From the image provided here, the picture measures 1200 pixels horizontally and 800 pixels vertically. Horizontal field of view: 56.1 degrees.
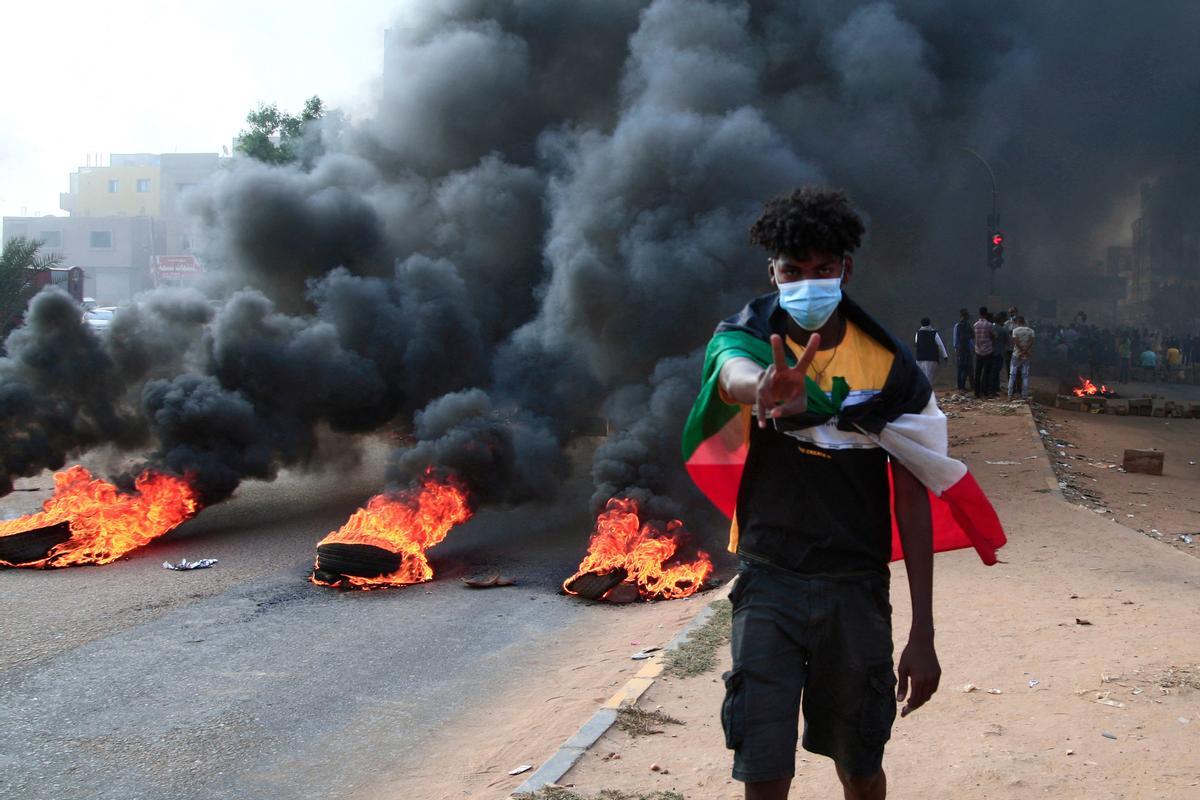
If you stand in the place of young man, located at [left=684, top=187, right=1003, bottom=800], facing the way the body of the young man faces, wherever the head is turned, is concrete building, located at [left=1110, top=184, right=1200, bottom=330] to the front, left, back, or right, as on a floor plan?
back

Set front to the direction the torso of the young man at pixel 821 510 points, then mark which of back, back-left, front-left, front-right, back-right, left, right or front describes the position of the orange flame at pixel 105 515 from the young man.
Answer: back-right

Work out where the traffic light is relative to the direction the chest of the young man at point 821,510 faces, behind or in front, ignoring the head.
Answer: behind

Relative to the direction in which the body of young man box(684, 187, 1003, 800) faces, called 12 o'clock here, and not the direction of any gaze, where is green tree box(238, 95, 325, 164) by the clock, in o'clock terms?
The green tree is roughly at 5 o'clock from the young man.

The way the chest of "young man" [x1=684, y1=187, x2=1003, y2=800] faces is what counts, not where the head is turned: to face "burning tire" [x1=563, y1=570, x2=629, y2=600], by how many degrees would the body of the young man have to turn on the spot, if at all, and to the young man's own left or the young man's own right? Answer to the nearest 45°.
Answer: approximately 180°

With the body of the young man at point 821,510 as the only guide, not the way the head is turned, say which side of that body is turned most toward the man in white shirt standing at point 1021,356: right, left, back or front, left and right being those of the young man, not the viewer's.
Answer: back

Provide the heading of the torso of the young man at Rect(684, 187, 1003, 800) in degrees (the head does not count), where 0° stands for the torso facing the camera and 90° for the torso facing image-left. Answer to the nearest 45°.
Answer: approximately 0°

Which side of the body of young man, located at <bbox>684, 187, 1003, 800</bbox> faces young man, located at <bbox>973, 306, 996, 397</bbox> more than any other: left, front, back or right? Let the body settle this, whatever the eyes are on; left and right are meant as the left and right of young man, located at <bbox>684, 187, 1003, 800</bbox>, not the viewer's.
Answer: back

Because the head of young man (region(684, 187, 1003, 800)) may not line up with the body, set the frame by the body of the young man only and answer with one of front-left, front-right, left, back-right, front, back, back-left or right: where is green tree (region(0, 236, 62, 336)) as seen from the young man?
back-right

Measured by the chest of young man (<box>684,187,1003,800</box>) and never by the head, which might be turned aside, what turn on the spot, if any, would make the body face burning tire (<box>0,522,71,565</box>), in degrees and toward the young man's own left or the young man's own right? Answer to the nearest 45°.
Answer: approximately 135° to the young man's own right
